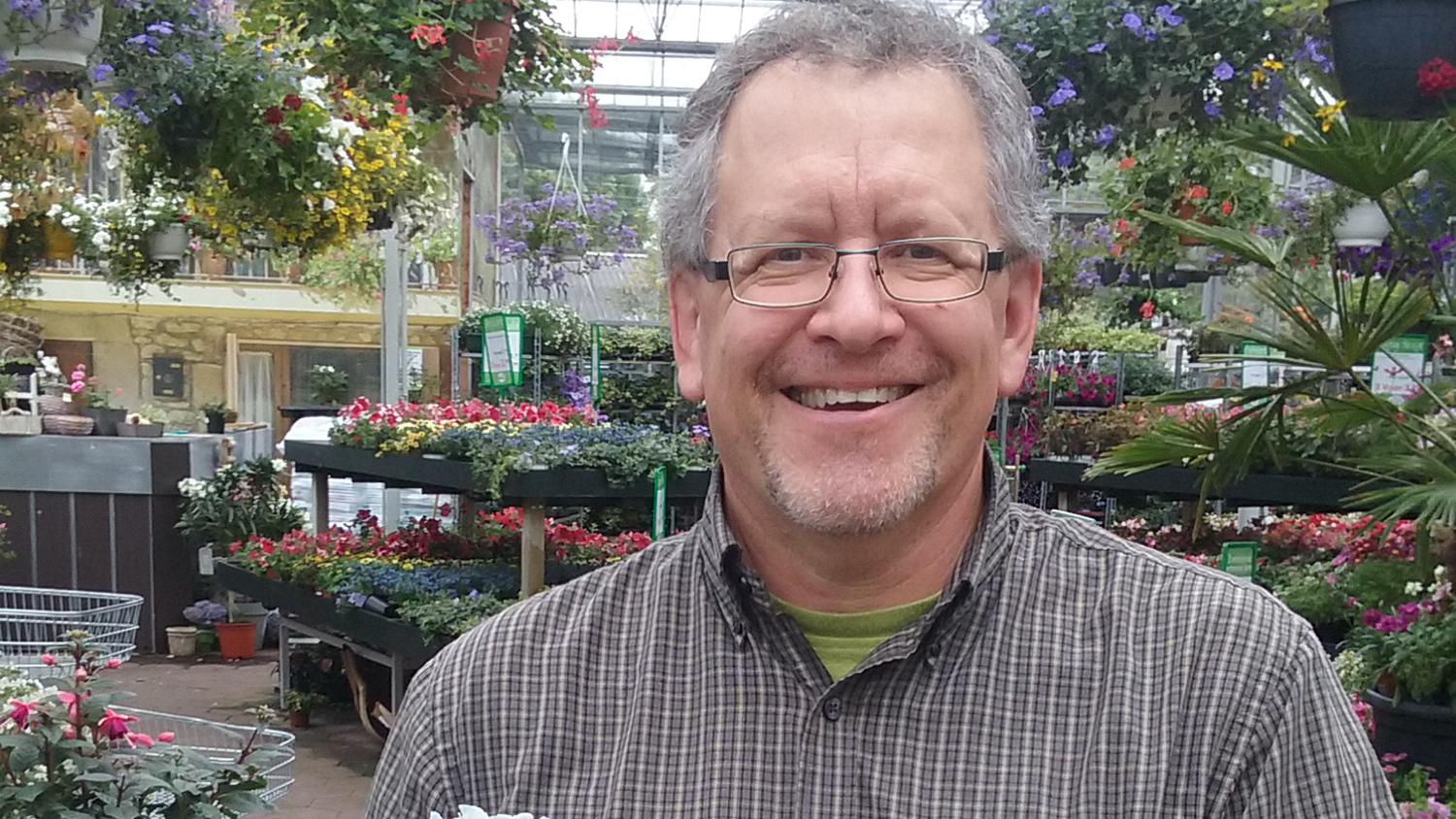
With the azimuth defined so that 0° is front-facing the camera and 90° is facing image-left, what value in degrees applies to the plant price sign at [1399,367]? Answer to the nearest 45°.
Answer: approximately 0°

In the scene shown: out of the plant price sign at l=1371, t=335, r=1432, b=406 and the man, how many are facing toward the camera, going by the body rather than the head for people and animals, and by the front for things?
2

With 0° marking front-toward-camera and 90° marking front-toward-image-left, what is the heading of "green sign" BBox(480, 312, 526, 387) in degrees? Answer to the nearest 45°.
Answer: approximately 0°

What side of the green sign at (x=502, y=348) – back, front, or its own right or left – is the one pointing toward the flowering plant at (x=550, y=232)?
back
